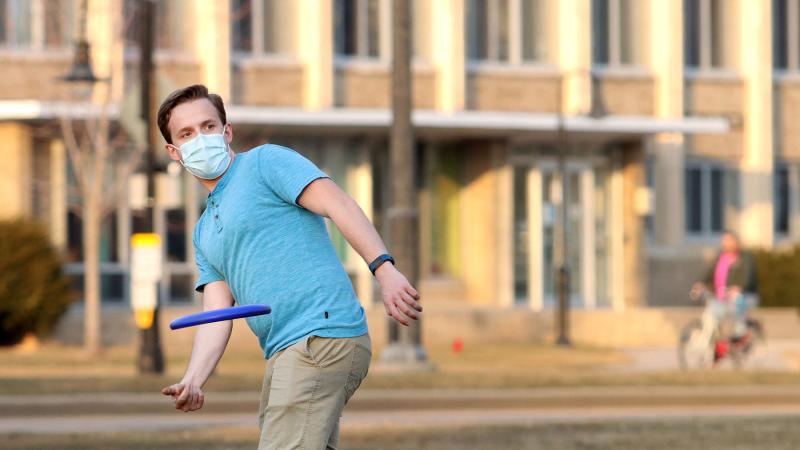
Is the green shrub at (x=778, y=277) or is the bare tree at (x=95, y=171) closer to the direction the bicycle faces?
the bare tree

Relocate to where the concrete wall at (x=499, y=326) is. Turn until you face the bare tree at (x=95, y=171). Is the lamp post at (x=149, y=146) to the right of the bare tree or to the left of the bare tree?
left

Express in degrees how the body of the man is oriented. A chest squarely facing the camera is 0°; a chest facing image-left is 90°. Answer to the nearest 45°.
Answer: approximately 45°

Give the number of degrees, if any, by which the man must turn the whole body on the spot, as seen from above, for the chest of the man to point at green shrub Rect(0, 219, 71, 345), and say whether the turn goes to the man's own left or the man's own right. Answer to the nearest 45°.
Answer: approximately 135° to the man's own right

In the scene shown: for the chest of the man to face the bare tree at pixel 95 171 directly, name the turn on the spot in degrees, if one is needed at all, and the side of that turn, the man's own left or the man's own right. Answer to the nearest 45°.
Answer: approximately 135° to the man's own right

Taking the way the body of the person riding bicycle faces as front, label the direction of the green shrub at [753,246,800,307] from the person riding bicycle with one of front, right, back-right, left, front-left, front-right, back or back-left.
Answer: back-right

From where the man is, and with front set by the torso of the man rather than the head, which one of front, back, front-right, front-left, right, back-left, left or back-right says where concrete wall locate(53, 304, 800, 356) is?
back-right

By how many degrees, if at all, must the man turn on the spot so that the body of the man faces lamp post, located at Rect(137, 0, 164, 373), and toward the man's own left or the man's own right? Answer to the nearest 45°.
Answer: approximately 135° to the man's own right

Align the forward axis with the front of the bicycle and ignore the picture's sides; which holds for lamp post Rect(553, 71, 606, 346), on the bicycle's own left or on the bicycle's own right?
on the bicycle's own right

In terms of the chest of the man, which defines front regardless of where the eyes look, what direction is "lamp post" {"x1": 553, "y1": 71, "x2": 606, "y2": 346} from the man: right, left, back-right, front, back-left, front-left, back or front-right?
back-right
